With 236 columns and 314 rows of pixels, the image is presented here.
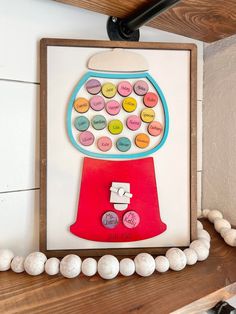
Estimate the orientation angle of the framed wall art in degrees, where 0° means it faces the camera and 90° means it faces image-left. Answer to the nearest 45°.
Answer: approximately 0°
